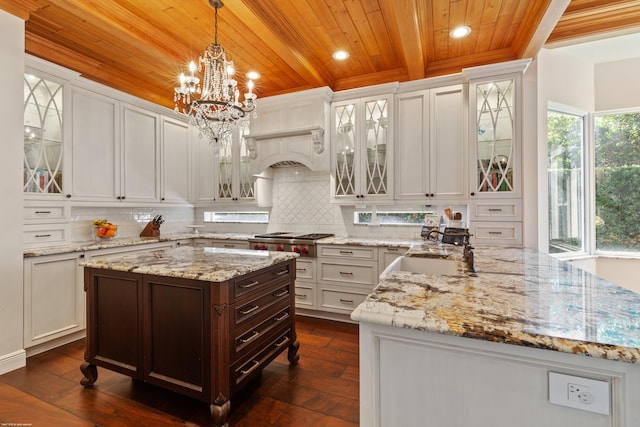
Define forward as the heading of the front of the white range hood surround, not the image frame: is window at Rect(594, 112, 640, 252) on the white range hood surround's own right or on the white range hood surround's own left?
on the white range hood surround's own left

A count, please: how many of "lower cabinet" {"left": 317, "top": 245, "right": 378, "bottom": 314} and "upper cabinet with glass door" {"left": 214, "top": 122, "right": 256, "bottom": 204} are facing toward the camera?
2

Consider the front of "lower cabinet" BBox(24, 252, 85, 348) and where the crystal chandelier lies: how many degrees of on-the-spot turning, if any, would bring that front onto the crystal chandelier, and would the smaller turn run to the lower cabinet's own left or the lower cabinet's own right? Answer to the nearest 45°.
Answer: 0° — it already faces it

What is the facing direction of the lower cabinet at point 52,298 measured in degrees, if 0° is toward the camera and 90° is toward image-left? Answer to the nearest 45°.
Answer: approximately 315°

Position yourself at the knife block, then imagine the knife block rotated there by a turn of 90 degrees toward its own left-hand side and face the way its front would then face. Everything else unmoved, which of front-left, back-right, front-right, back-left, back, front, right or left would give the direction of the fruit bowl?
back

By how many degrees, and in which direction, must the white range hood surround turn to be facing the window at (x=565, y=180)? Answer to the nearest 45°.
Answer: approximately 135° to its left
